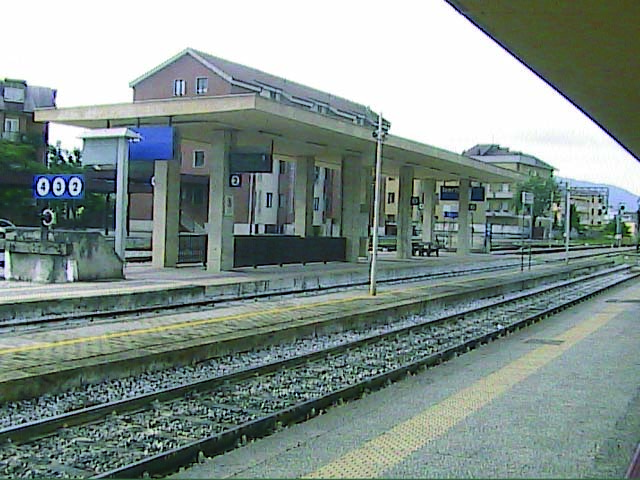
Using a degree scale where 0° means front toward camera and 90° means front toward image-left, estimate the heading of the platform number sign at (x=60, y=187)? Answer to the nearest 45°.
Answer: approximately 0°

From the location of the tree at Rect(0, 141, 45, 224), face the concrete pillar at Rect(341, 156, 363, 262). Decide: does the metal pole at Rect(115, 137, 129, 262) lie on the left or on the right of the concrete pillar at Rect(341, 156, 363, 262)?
right

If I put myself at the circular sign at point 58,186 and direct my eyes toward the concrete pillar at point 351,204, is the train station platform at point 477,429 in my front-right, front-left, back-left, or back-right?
back-right

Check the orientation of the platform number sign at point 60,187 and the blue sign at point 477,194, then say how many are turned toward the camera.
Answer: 2

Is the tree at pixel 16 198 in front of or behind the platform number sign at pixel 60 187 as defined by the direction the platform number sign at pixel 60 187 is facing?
behind

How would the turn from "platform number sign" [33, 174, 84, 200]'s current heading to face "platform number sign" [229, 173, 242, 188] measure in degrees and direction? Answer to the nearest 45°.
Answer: approximately 135° to its left

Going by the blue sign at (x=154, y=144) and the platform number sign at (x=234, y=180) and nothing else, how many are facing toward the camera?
2

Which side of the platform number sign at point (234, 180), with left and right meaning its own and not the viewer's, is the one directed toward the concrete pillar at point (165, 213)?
right
